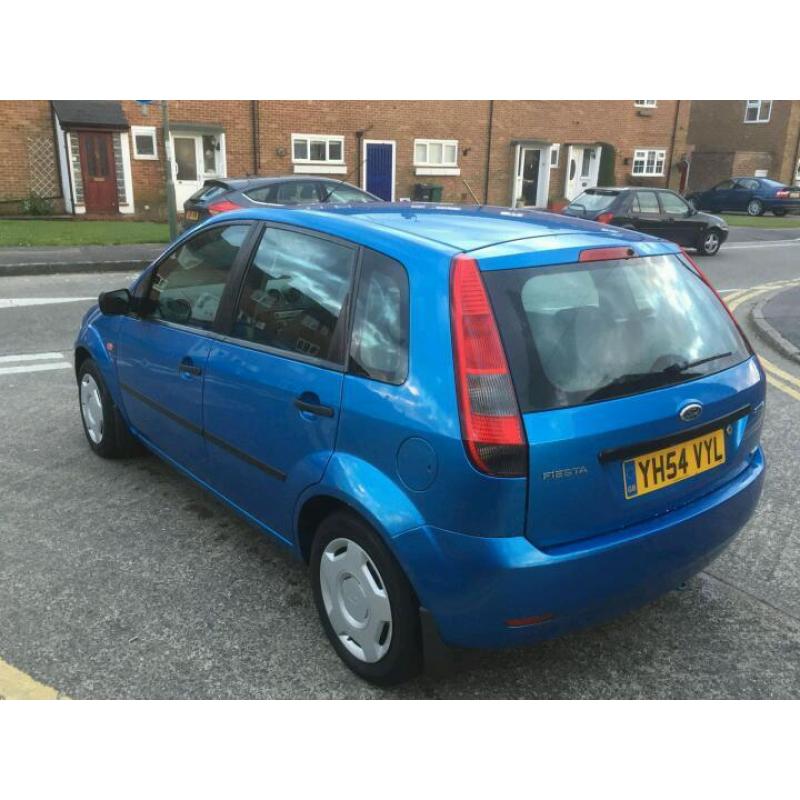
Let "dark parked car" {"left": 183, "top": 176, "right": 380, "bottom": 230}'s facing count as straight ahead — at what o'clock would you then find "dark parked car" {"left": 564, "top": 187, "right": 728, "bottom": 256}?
"dark parked car" {"left": 564, "top": 187, "right": 728, "bottom": 256} is roughly at 1 o'clock from "dark parked car" {"left": 183, "top": 176, "right": 380, "bottom": 230}.

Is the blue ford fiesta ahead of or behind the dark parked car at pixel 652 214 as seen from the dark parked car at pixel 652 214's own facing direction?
behind

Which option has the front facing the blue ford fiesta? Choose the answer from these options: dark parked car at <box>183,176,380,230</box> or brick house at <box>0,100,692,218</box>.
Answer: the brick house

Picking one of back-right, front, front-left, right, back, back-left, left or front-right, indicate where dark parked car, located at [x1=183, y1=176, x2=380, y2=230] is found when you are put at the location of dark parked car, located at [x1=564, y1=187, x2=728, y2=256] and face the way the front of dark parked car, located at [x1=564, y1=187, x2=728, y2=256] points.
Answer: back

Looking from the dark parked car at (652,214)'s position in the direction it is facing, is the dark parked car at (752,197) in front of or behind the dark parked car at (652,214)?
in front

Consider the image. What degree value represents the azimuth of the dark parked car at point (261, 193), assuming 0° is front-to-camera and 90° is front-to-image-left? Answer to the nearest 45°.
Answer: approximately 225°

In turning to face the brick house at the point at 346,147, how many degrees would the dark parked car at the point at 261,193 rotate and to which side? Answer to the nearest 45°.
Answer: approximately 45° to its left

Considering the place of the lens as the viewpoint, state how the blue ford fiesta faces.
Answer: facing away from the viewer and to the left of the viewer

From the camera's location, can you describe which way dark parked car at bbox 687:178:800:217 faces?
facing away from the viewer and to the left of the viewer

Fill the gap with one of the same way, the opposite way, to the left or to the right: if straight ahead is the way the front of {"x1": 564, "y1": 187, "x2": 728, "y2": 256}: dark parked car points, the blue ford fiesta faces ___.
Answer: to the left

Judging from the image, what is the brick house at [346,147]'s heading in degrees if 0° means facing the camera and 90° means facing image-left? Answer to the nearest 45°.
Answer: approximately 0°

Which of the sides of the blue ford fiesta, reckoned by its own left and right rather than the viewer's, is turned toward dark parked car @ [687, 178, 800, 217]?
right
